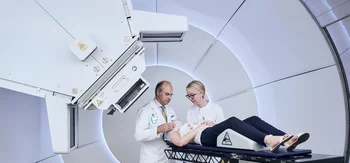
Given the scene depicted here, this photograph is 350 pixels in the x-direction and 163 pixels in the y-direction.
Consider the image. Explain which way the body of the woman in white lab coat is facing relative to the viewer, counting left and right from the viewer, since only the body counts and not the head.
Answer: facing the viewer and to the left of the viewer

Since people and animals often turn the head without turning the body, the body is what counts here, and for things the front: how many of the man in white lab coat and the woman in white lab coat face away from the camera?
0

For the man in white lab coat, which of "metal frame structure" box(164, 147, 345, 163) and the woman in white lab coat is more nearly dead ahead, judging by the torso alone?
the metal frame structure

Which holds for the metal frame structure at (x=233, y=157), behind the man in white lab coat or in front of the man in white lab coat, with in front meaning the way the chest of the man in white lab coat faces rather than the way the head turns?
in front

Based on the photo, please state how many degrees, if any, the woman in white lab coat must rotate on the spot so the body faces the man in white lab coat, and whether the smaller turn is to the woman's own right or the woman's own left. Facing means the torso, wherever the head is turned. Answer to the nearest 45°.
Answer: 0° — they already face them

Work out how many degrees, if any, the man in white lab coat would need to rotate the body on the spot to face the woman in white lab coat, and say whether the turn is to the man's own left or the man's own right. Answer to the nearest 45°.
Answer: approximately 45° to the man's own left

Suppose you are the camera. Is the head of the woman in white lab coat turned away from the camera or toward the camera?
toward the camera

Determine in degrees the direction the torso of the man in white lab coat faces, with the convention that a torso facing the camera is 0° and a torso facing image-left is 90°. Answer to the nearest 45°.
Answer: approximately 315°

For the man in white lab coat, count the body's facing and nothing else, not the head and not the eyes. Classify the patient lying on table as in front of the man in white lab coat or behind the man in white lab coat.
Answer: in front
